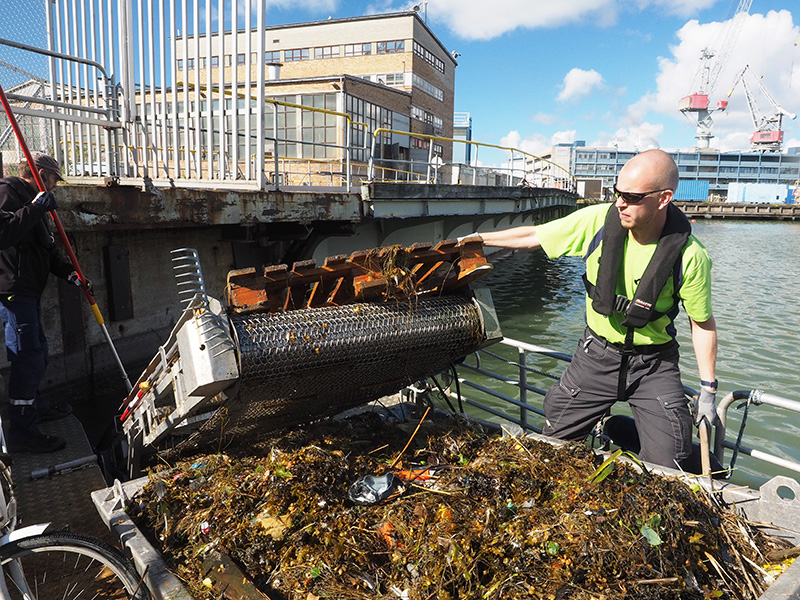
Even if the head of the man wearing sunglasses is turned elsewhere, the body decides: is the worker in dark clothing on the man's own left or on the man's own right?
on the man's own right

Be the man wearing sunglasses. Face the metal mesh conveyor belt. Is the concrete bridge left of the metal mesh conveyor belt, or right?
right

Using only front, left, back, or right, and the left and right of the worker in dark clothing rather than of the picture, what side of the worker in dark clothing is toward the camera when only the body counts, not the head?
right

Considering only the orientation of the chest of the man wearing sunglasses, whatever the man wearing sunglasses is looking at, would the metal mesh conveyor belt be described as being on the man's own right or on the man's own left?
on the man's own right

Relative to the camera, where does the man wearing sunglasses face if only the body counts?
toward the camera

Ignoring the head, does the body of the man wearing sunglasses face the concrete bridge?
no

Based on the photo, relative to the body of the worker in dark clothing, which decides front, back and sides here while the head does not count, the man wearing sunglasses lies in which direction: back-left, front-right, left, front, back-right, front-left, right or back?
front-right

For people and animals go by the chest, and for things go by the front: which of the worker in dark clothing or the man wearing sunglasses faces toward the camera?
the man wearing sunglasses

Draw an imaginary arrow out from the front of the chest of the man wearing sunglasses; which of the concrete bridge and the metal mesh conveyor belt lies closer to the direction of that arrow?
the metal mesh conveyor belt

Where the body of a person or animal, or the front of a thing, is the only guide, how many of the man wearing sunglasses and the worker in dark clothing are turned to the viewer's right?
1
